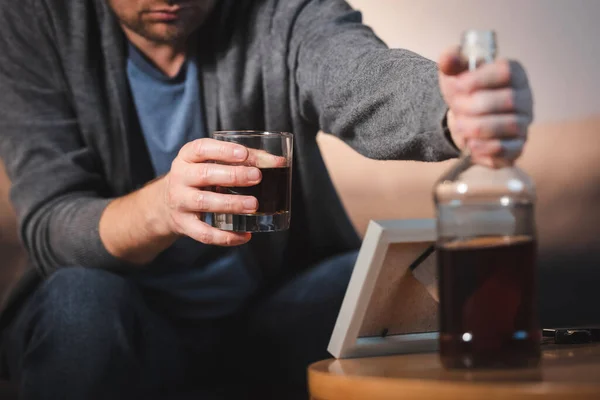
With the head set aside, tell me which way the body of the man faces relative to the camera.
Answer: toward the camera

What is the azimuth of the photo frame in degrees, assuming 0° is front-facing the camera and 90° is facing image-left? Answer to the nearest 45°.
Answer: approximately 135°

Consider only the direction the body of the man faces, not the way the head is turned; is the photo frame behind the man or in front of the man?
in front

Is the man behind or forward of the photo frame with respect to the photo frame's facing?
forward

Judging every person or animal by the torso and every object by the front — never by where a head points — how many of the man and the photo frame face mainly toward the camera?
1
